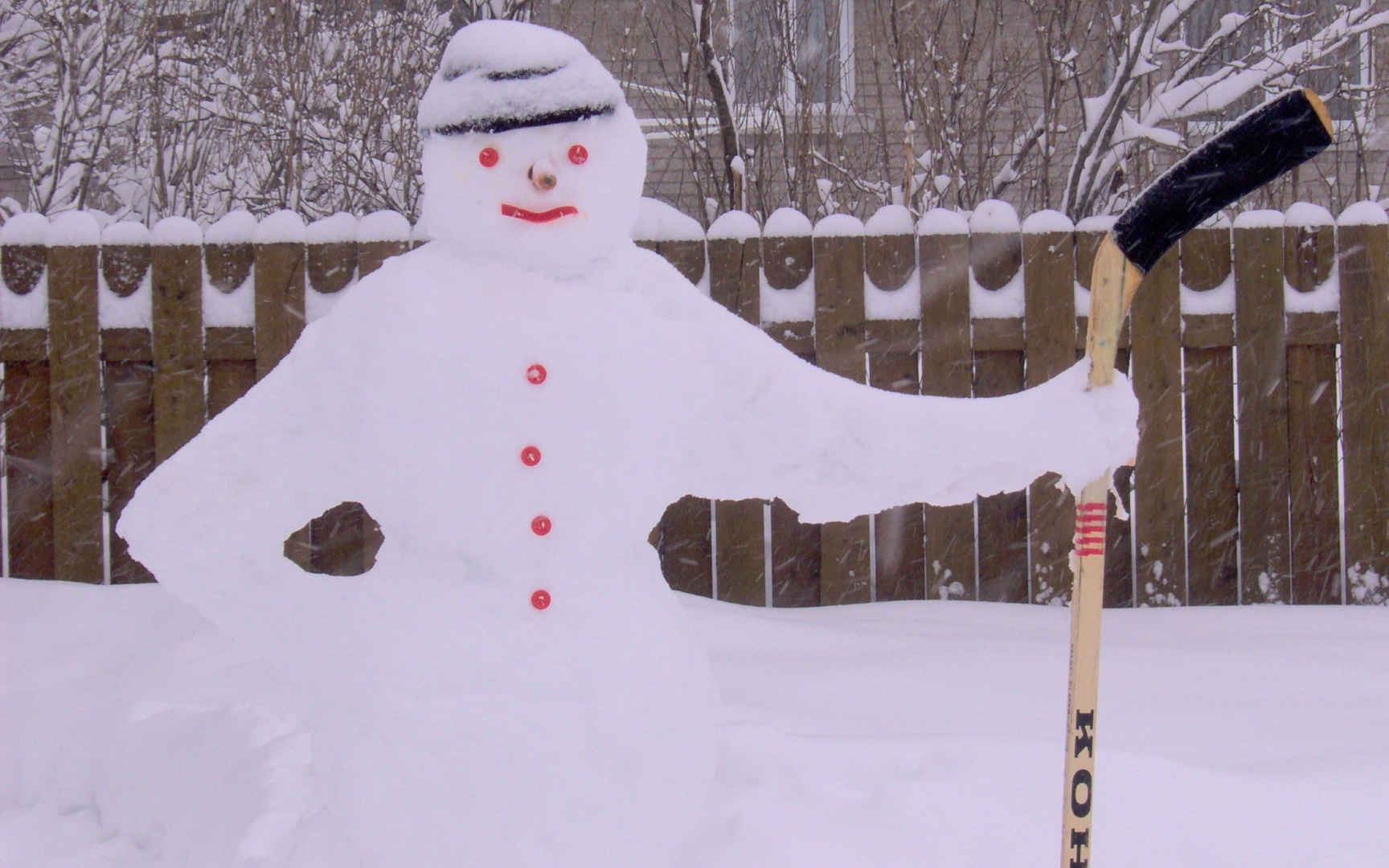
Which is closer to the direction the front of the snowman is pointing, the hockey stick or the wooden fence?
the hockey stick

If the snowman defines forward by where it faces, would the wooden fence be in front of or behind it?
behind

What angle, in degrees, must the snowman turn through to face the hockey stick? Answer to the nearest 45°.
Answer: approximately 90° to its left

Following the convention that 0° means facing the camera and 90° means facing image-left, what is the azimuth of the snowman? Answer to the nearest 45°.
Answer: approximately 0°
